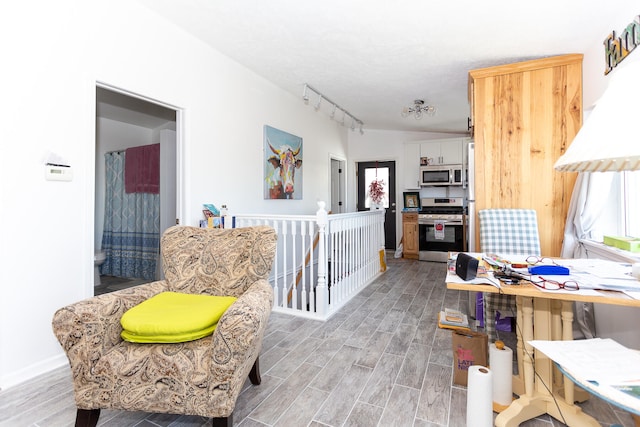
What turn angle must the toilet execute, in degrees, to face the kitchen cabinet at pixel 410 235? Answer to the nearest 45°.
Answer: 0° — it already faces it

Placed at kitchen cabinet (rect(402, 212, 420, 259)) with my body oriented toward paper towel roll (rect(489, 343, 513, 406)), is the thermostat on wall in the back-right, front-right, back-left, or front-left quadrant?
front-right

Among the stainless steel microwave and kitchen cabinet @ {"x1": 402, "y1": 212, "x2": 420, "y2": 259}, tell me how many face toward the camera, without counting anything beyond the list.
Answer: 2

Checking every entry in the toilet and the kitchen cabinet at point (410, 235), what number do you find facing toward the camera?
1

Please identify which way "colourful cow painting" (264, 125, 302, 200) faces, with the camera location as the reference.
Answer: facing the viewer and to the right of the viewer

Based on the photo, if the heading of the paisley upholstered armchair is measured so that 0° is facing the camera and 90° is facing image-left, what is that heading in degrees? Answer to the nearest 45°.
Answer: approximately 45°

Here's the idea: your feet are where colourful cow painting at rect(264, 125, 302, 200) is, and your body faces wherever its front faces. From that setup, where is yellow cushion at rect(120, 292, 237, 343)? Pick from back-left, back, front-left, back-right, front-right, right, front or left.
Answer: front-right

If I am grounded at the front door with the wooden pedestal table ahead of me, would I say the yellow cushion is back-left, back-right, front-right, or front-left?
front-right

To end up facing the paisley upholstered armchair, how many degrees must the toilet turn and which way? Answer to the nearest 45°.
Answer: approximately 90° to its right

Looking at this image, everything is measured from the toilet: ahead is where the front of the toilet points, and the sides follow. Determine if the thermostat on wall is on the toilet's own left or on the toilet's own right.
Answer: on the toilet's own right

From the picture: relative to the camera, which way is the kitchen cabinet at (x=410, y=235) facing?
toward the camera

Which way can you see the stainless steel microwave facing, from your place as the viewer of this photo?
facing the viewer

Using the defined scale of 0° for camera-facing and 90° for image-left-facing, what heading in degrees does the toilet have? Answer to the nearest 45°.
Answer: approximately 270°

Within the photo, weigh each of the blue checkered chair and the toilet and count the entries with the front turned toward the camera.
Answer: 1
